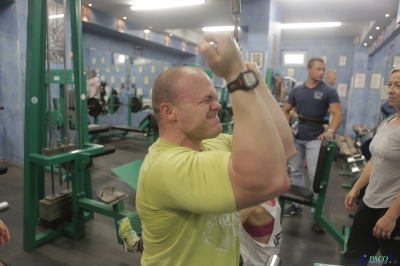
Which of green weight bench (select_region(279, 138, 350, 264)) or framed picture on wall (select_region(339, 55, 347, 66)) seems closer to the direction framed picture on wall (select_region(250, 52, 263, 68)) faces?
the green weight bench

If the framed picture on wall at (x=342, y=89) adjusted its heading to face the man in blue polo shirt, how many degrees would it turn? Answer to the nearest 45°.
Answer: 0° — it already faces them

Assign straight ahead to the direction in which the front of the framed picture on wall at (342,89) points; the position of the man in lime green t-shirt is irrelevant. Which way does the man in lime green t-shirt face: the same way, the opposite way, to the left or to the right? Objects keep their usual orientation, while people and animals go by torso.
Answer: to the left
